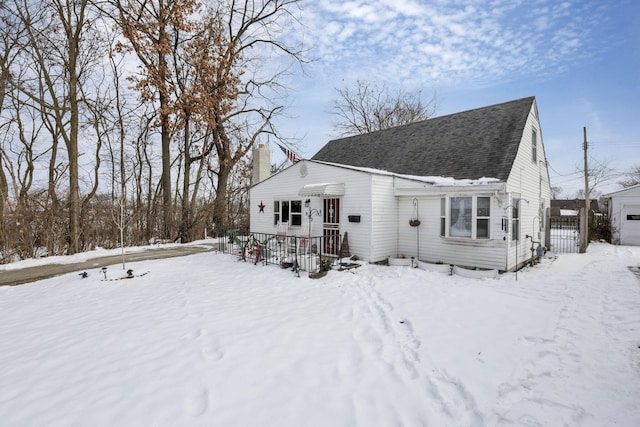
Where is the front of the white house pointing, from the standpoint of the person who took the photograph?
facing the viewer and to the left of the viewer

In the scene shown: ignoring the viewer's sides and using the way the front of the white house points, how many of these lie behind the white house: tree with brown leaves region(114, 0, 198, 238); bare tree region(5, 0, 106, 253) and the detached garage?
1

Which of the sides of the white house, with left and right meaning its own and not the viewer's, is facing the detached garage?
back

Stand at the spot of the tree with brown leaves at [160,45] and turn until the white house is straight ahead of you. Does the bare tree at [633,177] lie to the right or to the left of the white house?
left

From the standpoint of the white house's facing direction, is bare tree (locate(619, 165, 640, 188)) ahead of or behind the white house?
behind

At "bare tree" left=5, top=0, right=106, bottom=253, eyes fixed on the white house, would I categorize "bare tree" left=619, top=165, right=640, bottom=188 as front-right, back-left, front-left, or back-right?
front-left

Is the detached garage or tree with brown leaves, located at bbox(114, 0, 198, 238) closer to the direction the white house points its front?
the tree with brown leaves

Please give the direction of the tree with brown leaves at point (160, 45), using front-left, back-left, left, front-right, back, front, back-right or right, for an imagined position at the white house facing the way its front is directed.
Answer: front-right

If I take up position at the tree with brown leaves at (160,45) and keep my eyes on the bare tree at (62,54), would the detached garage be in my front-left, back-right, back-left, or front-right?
back-left

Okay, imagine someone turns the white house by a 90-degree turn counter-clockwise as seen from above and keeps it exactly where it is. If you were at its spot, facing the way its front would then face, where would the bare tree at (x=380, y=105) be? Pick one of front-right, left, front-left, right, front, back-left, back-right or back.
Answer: back-left

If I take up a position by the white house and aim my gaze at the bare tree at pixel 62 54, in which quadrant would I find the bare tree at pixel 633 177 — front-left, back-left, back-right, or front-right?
back-right

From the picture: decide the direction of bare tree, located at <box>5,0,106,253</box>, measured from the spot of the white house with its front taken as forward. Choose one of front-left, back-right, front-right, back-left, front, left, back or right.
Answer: front-right
